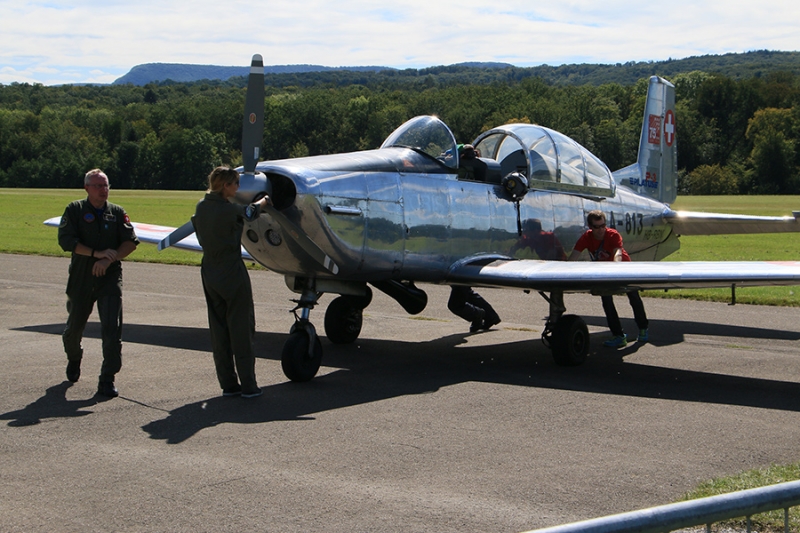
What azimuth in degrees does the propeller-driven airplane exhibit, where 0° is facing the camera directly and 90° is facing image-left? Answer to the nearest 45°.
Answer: approximately 45°

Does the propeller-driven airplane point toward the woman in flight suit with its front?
yes

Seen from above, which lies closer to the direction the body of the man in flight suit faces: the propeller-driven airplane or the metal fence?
the metal fence

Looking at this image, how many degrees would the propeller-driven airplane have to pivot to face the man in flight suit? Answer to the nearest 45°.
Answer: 0° — it already faces them

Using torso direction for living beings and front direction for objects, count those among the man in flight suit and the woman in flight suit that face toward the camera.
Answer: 1

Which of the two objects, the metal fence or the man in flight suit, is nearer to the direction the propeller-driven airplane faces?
the man in flight suit

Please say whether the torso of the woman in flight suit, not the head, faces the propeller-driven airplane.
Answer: yes

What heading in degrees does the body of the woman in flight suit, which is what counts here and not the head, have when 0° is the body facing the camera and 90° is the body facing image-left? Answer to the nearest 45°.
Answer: approximately 225°
